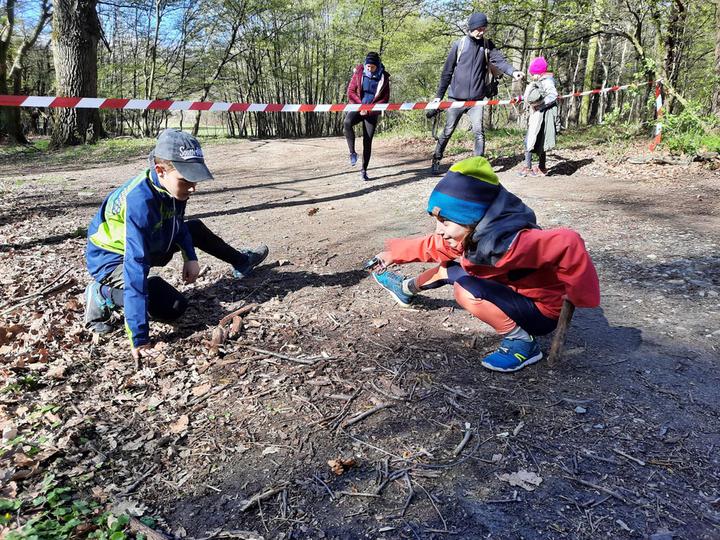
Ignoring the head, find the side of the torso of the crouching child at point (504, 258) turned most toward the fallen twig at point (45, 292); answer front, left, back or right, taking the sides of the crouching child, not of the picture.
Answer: front

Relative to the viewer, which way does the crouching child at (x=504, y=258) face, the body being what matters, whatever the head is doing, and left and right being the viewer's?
facing to the left of the viewer

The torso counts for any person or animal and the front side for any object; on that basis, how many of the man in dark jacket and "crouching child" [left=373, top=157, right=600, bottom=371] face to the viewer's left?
1

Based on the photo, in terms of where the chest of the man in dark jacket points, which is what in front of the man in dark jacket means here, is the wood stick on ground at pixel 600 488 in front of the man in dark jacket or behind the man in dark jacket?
in front

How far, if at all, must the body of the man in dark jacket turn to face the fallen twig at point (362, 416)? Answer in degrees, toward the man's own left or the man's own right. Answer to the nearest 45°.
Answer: approximately 45° to the man's own right

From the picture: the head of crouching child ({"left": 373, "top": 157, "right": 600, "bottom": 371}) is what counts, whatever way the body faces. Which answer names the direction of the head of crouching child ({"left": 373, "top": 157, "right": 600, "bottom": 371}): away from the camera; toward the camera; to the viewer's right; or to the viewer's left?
to the viewer's left

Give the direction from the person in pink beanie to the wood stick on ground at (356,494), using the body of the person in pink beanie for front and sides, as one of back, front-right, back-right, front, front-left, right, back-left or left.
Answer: front-left

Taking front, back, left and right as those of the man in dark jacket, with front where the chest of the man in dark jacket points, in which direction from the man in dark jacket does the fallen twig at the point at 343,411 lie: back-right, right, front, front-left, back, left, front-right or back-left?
front-right

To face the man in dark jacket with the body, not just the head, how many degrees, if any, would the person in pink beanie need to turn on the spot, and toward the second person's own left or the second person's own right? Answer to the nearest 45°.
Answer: approximately 45° to the second person's own right

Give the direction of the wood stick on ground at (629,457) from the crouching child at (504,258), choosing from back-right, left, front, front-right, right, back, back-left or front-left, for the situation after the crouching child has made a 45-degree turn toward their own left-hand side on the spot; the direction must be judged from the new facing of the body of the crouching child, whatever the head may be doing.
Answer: left

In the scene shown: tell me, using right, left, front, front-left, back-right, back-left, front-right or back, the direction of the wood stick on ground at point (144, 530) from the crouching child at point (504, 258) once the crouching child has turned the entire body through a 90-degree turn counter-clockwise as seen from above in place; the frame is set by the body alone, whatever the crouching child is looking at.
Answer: front-right

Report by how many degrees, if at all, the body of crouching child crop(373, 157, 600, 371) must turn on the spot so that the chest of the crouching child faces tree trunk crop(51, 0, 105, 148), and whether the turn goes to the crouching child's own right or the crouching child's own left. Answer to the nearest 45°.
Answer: approximately 45° to the crouching child's own right

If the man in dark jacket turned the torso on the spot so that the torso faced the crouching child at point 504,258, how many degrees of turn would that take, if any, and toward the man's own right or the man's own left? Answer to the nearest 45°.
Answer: approximately 45° to the man's own right

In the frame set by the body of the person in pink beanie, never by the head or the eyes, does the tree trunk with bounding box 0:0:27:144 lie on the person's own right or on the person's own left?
on the person's own right

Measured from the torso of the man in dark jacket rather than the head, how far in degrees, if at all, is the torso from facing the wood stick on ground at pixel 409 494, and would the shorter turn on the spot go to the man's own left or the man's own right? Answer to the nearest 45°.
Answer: approximately 45° to the man's own right
